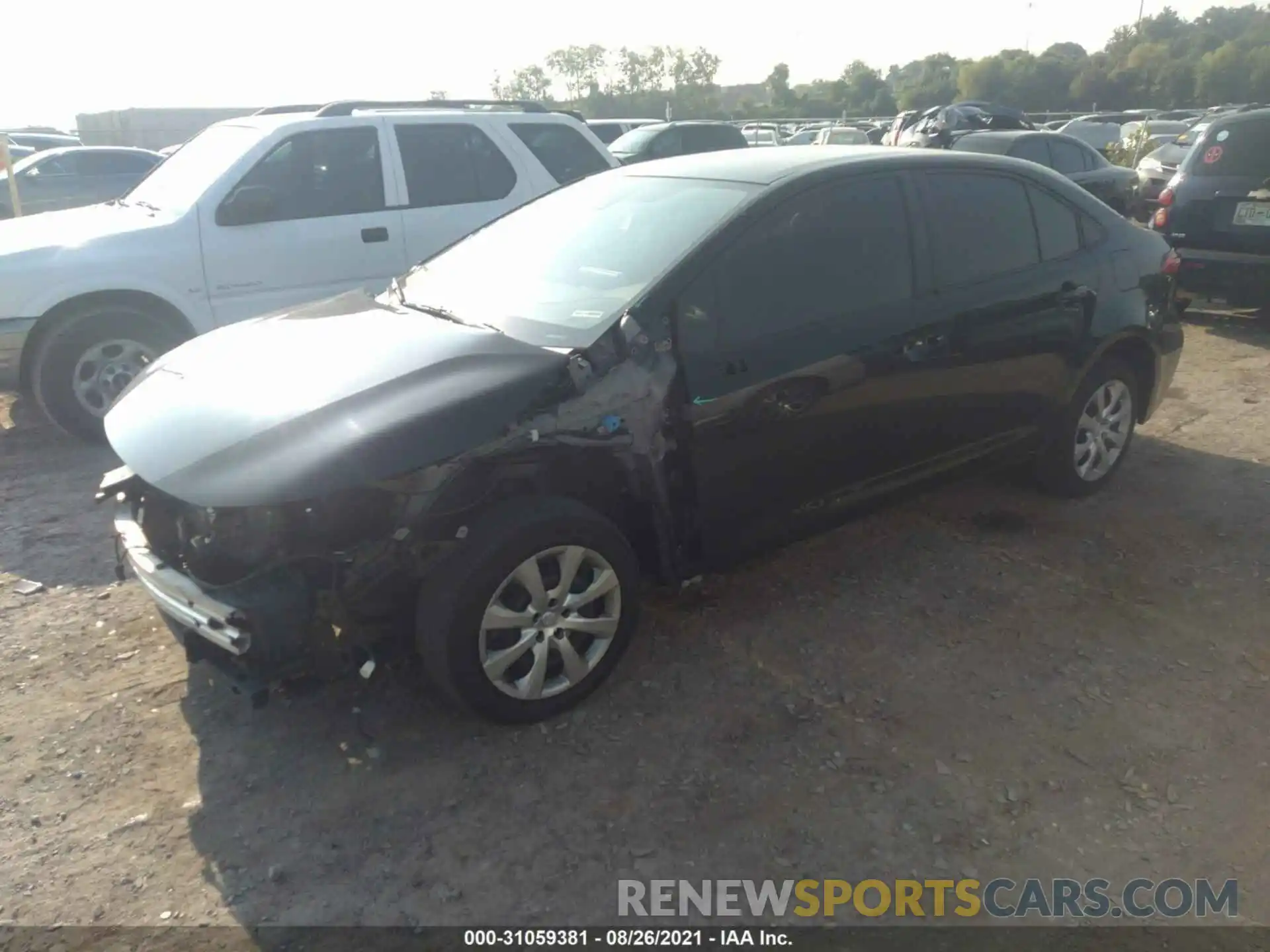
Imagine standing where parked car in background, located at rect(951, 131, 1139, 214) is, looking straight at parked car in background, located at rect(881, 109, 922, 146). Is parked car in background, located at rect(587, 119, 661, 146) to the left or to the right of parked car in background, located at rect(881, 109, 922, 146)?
left

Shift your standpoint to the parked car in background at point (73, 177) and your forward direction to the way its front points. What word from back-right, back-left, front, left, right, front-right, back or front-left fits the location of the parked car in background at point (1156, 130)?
back

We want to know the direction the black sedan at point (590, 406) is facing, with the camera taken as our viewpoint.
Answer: facing the viewer and to the left of the viewer

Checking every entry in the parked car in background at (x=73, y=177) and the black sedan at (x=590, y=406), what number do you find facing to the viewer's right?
0

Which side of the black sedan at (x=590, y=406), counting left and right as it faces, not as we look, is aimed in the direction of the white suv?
right

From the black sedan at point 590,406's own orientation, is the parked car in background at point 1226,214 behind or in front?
behind

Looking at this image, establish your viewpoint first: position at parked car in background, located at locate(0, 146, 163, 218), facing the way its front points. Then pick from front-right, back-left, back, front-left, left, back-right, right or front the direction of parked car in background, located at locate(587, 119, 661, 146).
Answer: back

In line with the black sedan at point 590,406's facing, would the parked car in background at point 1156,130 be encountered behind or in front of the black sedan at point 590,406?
behind

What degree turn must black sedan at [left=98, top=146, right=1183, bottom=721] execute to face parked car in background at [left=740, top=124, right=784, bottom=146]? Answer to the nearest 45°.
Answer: approximately 135° to its right

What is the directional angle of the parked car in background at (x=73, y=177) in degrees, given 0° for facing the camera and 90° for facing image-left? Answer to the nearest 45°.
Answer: approximately 90°

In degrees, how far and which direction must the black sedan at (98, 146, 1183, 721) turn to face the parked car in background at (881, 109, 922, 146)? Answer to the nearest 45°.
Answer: approximately 135° to its right

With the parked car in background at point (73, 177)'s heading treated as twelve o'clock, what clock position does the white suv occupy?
The white suv is roughly at 9 o'clock from the parked car in background.

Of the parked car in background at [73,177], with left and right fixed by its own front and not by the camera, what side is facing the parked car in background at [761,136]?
back

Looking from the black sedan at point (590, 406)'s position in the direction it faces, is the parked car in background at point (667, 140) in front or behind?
behind

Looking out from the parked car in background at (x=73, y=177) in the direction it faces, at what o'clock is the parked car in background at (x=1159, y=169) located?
the parked car in background at (x=1159, y=169) is roughly at 7 o'clock from the parked car in background at (x=73, y=177).

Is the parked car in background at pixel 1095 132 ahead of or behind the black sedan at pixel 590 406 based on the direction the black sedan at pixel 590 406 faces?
behind
